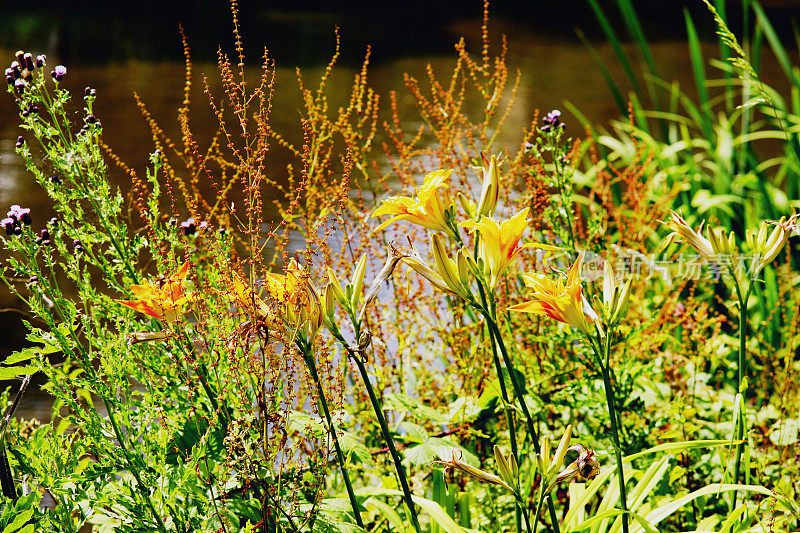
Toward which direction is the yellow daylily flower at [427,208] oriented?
to the viewer's left
